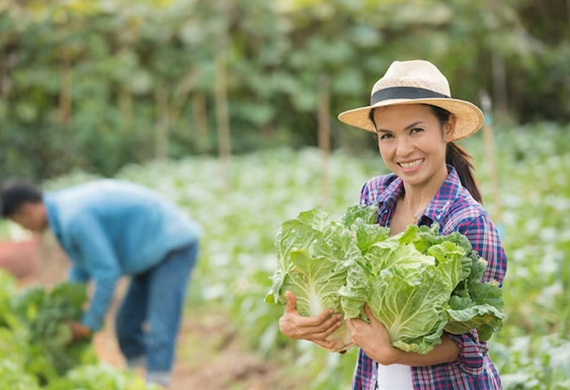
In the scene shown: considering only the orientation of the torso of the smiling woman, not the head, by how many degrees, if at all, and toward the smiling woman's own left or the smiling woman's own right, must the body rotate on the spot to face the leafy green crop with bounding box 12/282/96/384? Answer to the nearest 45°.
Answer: approximately 90° to the smiling woman's own right

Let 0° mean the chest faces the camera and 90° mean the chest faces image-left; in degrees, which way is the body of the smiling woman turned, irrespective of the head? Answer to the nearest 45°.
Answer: approximately 45°

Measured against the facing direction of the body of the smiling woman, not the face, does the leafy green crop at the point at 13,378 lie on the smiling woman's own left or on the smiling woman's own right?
on the smiling woman's own right

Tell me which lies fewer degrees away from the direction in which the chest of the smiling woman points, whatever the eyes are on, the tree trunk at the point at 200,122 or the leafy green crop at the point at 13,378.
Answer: the leafy green crop

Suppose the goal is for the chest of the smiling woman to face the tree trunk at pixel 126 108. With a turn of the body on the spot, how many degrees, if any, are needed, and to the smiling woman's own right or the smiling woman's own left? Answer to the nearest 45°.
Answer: approximately 90° to the smiling woman's own right

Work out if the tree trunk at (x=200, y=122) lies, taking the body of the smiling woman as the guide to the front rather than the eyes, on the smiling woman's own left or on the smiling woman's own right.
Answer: on the smiling woman's own right

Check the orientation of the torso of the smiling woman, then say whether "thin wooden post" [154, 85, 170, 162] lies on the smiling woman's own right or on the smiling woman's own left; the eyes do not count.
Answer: on the smiling woman's own right
